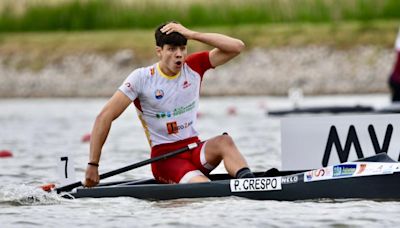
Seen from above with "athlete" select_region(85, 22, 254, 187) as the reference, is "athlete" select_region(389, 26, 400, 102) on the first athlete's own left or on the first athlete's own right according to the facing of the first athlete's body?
on the first athlete's own left

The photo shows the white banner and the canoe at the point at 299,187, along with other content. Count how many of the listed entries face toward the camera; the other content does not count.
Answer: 1

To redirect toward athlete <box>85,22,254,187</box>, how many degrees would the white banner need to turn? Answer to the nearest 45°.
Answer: approximately 45° to its right

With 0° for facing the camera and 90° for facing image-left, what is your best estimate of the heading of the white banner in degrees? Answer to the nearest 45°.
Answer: approximately 0°

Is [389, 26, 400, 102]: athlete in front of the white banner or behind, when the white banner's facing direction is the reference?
behind

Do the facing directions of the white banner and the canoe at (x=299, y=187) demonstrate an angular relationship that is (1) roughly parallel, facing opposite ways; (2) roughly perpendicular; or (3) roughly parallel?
roughly perpendicular

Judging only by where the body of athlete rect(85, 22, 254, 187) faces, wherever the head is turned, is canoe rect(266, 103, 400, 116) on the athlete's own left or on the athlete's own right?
on the athlete's own left
